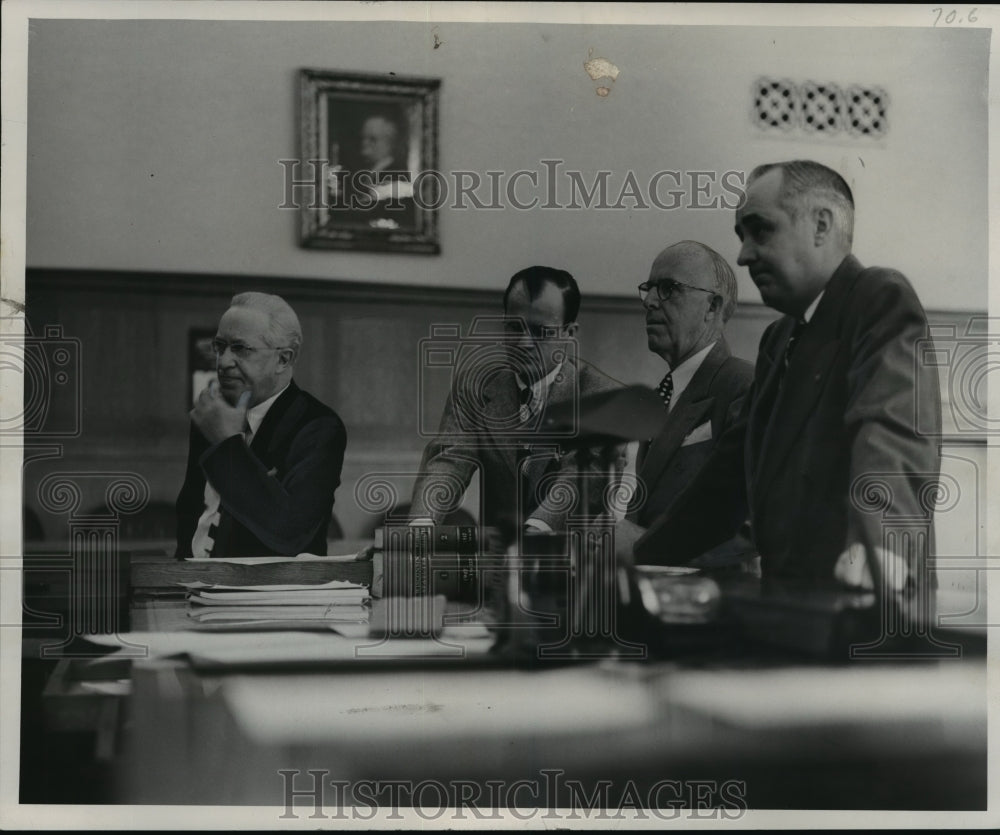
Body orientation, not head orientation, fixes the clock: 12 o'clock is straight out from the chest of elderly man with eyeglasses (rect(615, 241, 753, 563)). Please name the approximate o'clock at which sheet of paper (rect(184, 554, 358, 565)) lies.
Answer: The sheet of paper is roughly at 1 o'clock from the elderly man with eyeglasses.

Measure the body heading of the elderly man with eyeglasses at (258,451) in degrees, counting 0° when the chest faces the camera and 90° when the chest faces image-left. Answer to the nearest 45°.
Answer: approximately 45°

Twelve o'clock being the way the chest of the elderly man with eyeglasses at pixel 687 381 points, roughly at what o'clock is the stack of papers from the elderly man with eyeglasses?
The stack of papers is roughly at 1 o'clock from the elderly man with eyeglasses.

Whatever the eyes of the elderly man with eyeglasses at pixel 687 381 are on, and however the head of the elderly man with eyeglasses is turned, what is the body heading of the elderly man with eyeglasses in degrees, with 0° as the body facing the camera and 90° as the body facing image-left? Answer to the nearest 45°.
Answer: approximately 45°

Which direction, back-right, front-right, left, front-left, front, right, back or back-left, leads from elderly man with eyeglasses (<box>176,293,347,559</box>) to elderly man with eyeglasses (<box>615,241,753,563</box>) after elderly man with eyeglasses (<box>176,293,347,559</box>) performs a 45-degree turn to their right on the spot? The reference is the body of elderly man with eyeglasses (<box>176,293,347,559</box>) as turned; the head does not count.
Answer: back
